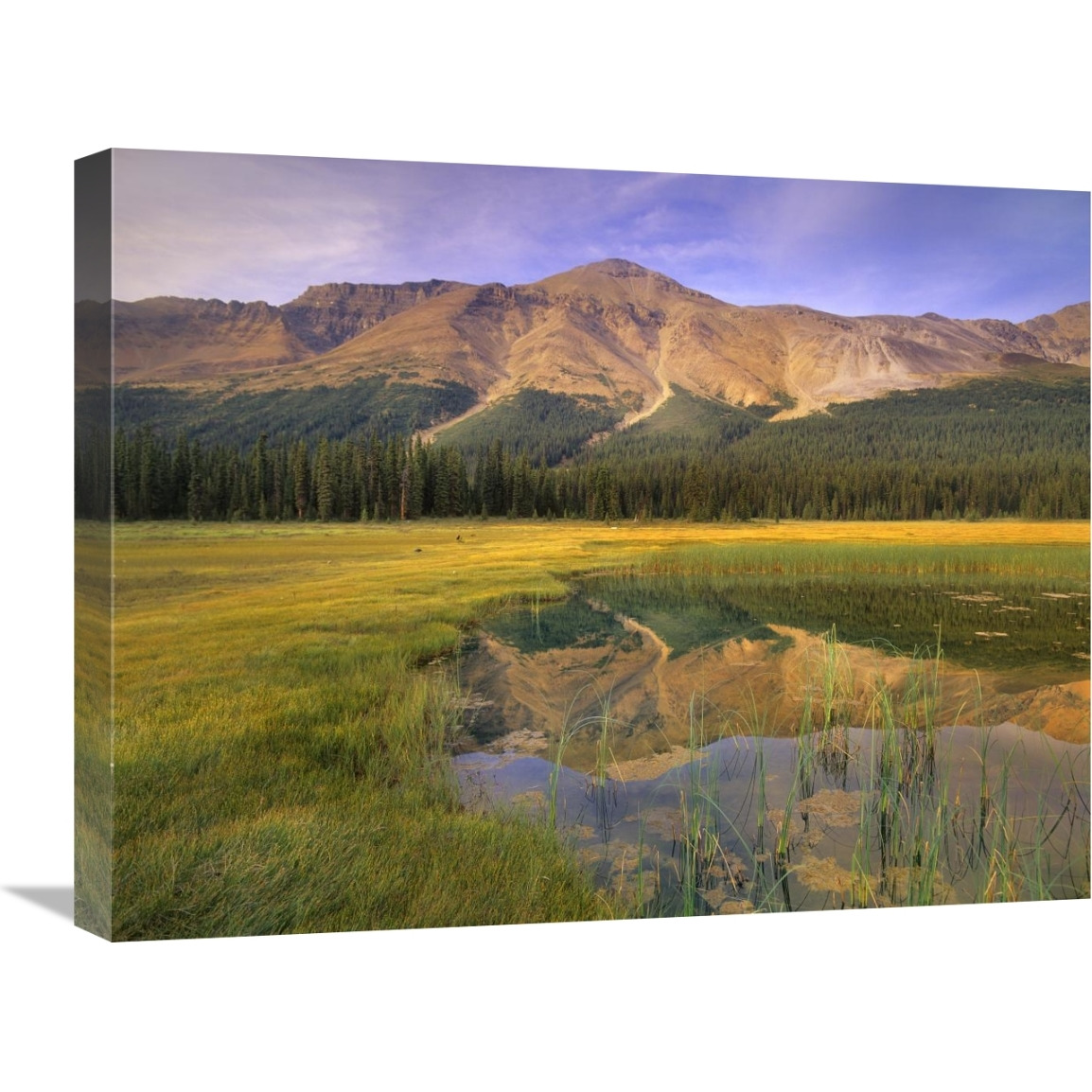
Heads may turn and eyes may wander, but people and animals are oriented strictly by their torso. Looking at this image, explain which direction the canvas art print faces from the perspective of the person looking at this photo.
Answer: facing the viewer and to the right of the viewer
